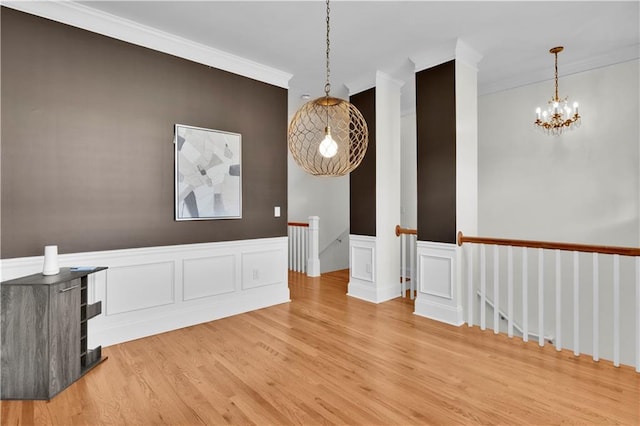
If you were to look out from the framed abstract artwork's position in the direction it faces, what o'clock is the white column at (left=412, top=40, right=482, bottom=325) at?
The white column is roughly at 11 o'clock from the framed abstract artwork.

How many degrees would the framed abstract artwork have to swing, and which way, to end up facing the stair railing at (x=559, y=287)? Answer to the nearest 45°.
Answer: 0° — it already faces it

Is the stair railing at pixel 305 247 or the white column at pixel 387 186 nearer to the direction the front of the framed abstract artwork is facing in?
the white column

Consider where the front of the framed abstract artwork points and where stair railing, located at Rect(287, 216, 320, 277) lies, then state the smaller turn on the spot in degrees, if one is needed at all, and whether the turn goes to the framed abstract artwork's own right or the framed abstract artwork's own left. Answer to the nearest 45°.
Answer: approximately 90° to the framed abstract artwork's own left

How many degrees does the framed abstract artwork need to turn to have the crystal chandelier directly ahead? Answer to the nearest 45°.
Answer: approximately 45° to its left

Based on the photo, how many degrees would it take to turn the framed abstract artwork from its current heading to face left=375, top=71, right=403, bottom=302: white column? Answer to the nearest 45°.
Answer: approximately 45° to its left

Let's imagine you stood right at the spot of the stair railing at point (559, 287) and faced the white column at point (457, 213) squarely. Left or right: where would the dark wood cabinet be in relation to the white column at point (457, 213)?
left

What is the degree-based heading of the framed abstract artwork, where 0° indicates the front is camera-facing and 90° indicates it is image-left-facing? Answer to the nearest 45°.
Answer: approximately 315°

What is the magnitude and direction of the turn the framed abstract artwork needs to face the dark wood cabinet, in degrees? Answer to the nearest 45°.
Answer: approximately 90° to its right

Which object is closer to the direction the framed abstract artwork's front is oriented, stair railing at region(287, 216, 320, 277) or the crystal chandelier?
the crystal chandelier
